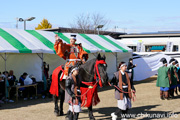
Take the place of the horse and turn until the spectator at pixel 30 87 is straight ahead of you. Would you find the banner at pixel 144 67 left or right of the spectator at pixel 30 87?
right

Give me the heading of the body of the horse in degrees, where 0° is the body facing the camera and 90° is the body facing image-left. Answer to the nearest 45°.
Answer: approximately 315°

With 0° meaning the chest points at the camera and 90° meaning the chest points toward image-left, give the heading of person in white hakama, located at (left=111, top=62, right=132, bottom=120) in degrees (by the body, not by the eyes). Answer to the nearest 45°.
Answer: approximately 315°

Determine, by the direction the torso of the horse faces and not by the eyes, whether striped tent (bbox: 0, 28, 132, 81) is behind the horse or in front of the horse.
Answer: behind

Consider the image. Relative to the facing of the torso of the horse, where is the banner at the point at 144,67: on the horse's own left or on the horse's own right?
on the horse's own left

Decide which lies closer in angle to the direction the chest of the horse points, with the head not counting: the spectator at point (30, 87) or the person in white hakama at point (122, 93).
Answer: the person in white hakama

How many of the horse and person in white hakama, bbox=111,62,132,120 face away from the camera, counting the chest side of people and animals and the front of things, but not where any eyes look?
0

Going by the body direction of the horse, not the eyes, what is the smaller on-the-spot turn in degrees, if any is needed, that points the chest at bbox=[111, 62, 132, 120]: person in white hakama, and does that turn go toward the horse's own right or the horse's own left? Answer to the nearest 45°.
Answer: approximately 45° to the horse's own left
